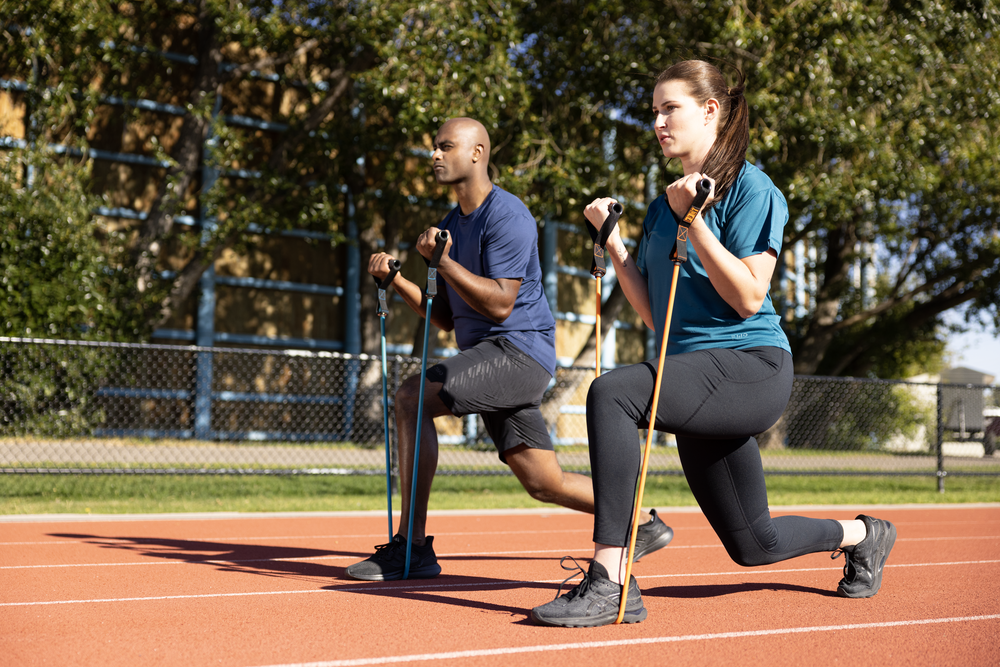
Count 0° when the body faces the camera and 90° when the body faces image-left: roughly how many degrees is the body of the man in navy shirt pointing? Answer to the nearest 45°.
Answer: approximately 90°

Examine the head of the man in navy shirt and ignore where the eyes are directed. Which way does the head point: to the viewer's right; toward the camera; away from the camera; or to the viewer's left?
to the viewer's left

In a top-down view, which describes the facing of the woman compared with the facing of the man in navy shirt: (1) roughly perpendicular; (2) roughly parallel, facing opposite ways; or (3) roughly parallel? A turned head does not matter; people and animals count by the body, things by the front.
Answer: roughly parallel

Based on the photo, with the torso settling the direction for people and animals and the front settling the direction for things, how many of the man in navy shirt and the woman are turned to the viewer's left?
2

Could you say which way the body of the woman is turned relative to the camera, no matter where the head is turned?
to the viewer's left

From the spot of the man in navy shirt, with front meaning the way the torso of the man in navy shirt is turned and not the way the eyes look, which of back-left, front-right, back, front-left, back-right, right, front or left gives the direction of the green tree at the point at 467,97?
right

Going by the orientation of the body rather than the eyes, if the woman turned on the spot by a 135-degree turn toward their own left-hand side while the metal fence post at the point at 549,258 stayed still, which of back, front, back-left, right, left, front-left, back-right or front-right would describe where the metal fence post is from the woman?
back-left
